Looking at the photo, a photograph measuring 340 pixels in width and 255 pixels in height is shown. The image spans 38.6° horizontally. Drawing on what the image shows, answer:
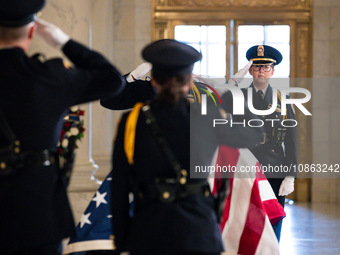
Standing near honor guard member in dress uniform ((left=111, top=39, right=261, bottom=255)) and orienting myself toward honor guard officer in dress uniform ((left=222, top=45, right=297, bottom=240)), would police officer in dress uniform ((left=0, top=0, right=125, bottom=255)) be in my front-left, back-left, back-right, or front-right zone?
back-left

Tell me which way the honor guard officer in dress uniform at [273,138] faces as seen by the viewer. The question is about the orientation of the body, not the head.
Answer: toward the camera

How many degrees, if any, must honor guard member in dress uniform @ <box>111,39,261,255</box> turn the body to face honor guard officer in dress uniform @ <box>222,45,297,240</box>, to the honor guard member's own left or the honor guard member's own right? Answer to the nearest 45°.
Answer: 0° — they already face them

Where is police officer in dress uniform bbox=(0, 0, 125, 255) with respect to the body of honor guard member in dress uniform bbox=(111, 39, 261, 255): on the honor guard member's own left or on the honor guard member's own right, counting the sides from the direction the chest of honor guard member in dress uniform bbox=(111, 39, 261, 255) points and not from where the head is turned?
on the honor guard member's own left

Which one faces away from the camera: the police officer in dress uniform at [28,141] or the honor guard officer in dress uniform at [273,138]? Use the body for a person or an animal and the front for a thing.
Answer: the police officer in dress uniform at [28,141]

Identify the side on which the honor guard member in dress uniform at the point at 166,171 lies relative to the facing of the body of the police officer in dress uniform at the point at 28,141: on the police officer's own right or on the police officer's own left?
on the police officer's own right

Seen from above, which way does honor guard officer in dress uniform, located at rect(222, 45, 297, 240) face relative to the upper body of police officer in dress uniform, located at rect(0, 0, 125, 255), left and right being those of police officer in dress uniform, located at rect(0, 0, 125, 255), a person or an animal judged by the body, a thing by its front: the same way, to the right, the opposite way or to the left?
the opposite way

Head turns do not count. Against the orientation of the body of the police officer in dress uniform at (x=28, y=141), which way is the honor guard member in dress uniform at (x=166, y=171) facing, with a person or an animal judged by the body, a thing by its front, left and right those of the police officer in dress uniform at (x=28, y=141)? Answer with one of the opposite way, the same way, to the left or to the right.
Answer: the same way

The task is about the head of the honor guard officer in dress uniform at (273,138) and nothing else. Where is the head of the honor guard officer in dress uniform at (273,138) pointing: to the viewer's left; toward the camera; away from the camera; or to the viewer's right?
toward the camera

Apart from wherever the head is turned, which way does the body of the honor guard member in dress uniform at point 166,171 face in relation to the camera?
away from the camera

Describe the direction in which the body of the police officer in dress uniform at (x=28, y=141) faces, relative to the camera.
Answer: away from the camera

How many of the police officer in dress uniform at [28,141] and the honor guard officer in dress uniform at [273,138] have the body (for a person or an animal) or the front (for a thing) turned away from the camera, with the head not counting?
1

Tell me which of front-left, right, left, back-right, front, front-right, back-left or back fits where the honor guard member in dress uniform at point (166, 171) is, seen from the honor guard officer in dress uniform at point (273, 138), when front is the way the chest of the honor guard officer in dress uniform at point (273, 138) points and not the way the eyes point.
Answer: front

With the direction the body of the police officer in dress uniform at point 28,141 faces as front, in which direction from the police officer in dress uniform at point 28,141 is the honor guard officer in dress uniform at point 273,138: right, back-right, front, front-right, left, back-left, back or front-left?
front-right
